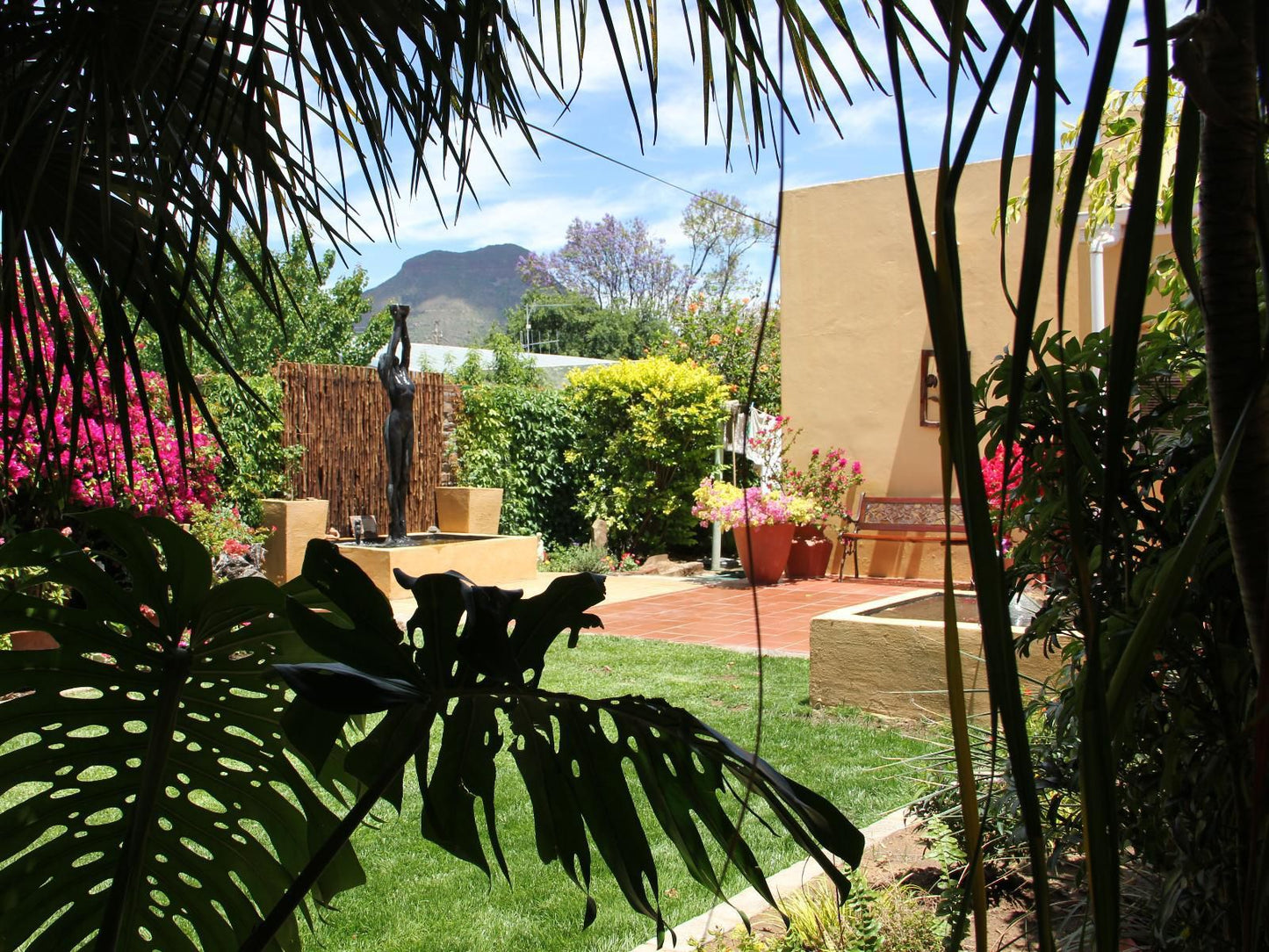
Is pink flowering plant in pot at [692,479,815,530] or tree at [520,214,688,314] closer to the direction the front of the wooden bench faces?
the pink flowering plant in pot

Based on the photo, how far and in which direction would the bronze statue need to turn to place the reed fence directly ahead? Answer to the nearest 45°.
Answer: approximately 135° to its left

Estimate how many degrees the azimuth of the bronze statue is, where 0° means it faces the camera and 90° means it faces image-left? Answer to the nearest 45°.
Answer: approximately 315°

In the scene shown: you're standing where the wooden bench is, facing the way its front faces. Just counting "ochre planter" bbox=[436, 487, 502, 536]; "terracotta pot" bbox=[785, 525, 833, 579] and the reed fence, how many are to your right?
3

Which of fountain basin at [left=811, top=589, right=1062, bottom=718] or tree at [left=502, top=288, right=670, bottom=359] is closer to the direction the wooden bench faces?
the fountain basin

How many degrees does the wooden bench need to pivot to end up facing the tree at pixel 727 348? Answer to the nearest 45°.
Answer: approximately 135° to its right

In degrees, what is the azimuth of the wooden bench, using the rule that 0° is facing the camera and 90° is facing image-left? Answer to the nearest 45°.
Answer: approximately 0°
